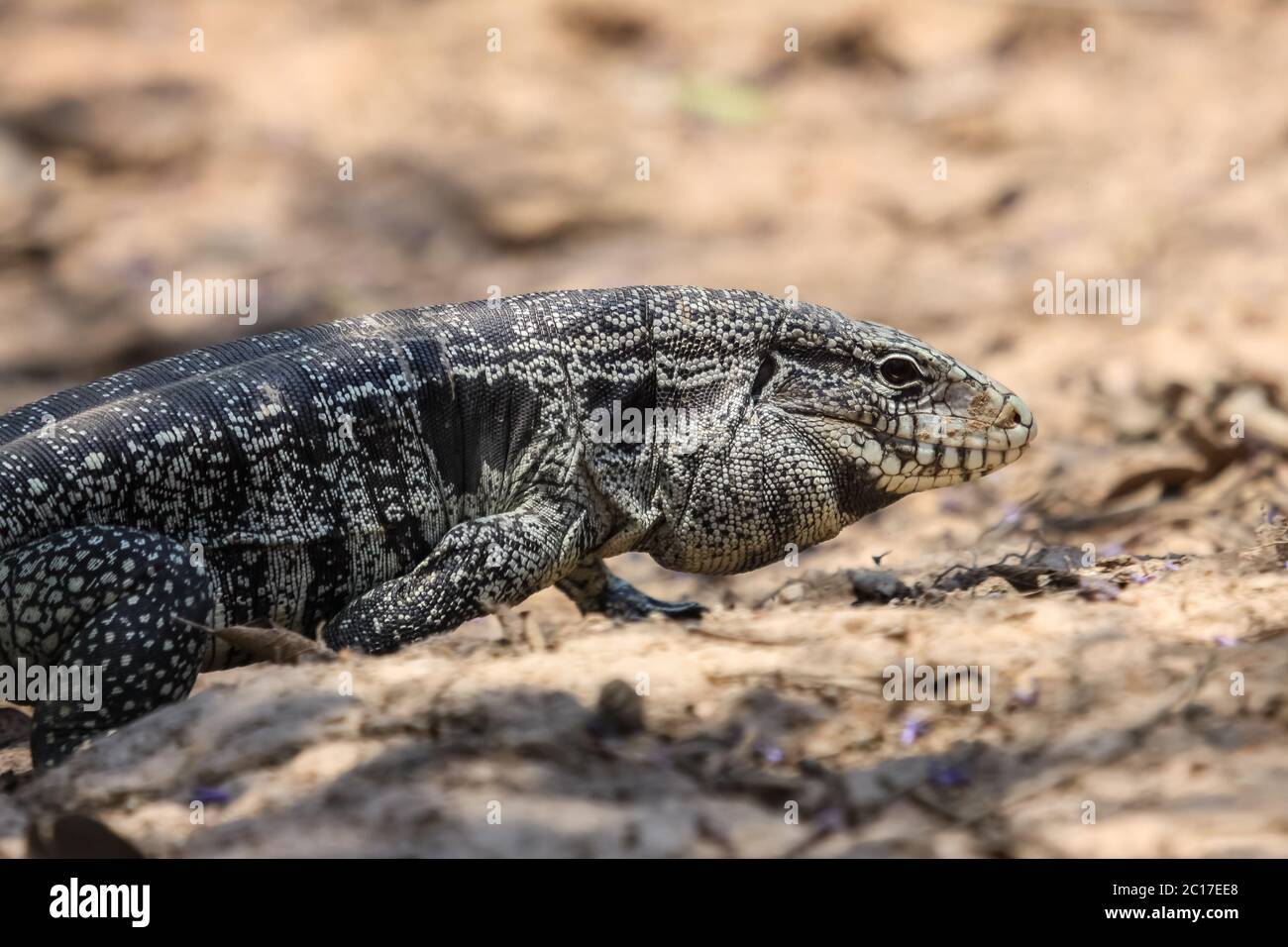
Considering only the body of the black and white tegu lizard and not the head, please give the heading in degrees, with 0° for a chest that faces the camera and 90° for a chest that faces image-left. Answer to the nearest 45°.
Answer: approximately 270°
